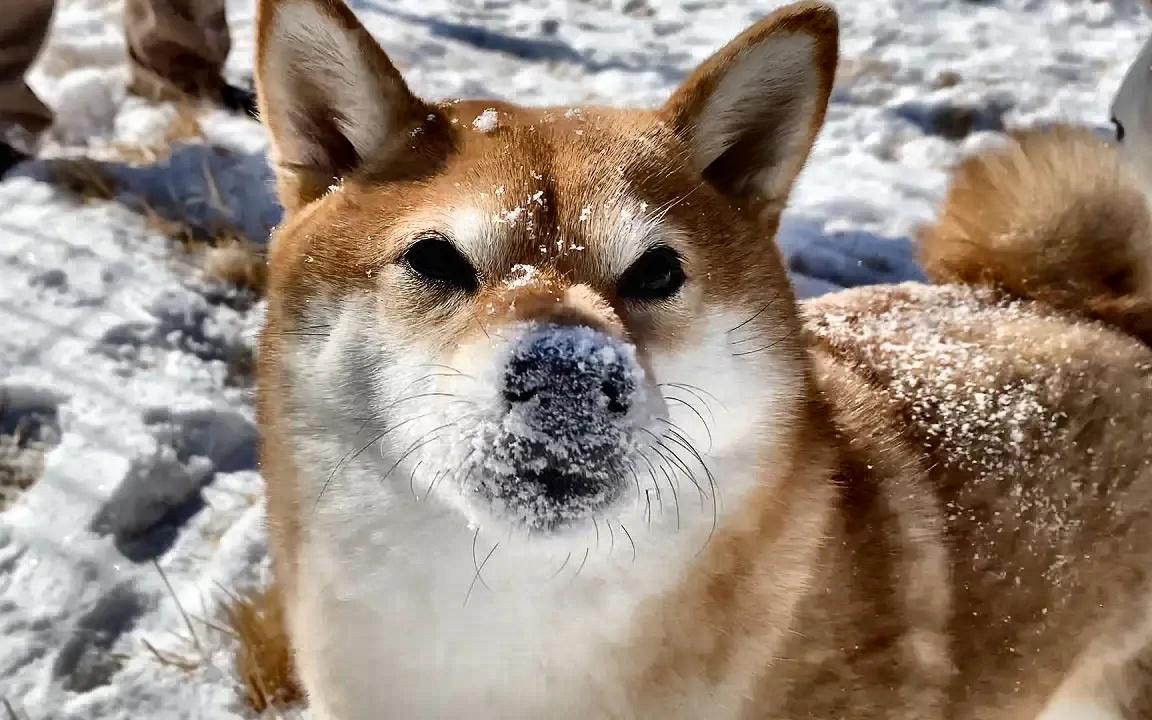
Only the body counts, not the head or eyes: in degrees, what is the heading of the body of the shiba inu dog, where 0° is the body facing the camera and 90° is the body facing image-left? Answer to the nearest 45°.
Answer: approximately 45°
